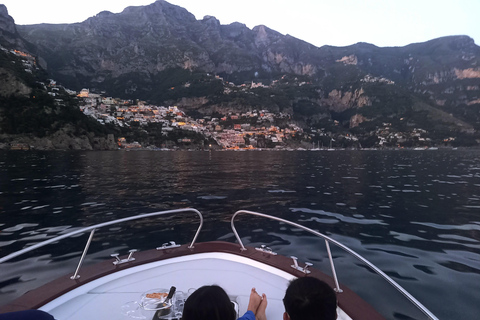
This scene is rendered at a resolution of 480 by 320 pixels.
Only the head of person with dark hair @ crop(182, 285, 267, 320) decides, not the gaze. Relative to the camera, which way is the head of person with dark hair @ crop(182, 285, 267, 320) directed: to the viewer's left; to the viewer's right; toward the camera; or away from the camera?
away from the camera

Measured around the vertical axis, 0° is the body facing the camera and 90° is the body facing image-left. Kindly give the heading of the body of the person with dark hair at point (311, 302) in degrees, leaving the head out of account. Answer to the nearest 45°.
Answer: approximately 180°

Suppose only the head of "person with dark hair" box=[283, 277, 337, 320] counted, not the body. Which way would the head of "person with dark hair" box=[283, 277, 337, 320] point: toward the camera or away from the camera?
away from the camera

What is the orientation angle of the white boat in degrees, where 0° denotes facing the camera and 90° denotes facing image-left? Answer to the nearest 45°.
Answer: approximately 180°
